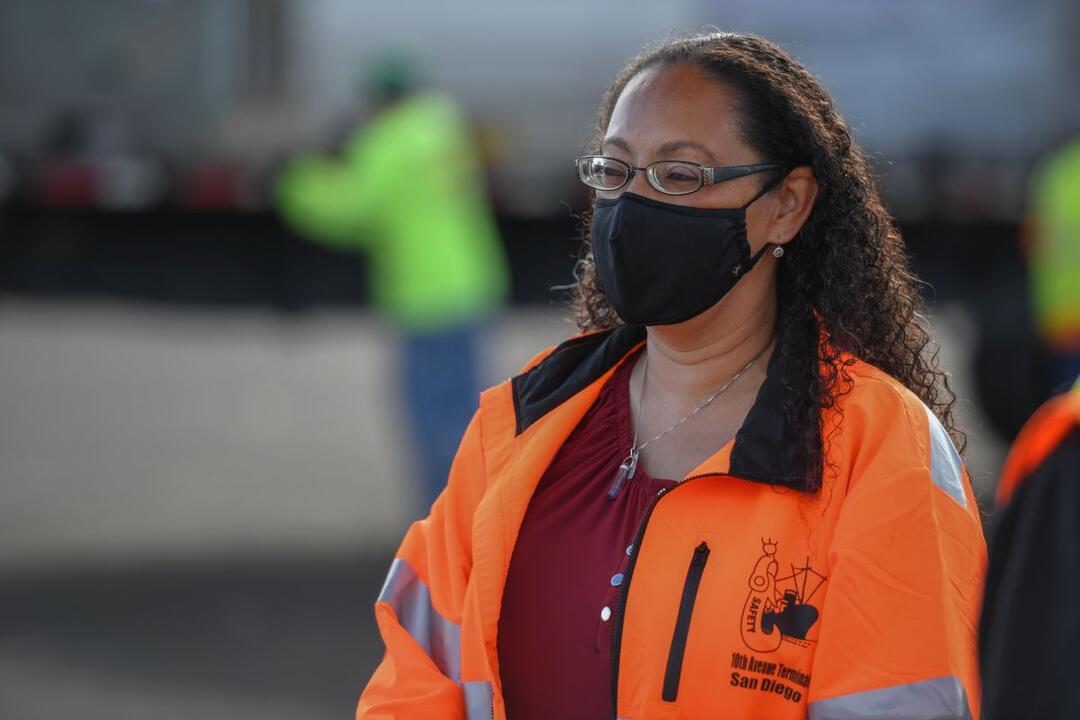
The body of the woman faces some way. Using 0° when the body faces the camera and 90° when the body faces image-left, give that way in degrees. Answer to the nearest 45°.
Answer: approximately 45°

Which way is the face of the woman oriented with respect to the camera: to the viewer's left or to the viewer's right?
to the viewer's left

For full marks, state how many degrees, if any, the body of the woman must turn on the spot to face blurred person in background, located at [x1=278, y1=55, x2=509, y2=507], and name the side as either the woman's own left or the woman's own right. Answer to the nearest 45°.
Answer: approximately 135° to the woman's own right

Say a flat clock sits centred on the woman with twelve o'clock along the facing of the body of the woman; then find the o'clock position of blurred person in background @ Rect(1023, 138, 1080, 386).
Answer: The blurred person in background is roughly at 5 o'clock from the woman.

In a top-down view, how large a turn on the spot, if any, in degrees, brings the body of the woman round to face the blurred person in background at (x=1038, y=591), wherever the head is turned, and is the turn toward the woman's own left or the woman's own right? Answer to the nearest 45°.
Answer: approximately 90° to the woman's own left

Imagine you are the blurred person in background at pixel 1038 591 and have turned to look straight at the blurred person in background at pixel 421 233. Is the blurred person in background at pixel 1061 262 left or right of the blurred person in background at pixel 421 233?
right
